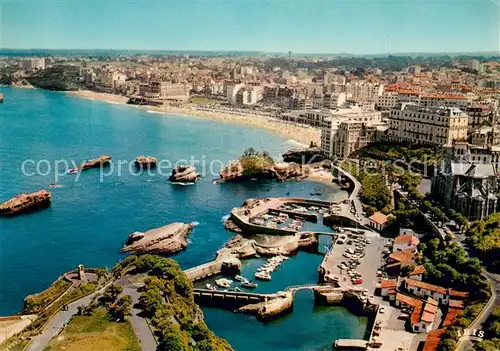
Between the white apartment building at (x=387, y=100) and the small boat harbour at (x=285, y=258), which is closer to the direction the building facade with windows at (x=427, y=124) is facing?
the small boat harbour

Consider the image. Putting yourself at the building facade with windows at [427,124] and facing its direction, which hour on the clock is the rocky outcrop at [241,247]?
The rocky outcrop is roughly at 11 o'clock from the building facade with windows.

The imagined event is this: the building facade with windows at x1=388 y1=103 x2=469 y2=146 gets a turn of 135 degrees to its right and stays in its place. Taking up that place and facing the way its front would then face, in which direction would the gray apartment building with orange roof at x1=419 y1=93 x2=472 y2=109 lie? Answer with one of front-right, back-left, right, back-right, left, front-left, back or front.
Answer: front

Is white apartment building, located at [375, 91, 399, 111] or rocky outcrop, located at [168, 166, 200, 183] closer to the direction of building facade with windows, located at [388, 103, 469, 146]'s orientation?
the rocky outcrop

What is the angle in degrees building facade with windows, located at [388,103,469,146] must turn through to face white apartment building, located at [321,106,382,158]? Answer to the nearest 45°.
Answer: approximately 90° to its right

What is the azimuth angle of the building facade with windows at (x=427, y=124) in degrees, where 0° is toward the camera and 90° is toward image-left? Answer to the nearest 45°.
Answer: approximately 45°

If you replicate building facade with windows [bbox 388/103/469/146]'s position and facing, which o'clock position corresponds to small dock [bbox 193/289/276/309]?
The small dock is roughly at 11 o'clock from the building facade with windows.

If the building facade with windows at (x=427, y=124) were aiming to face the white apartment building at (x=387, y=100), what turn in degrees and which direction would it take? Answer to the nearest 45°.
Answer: approximately 135° to its right

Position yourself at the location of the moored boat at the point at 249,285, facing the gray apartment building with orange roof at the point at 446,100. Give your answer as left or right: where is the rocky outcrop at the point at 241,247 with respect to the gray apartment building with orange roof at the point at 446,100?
left

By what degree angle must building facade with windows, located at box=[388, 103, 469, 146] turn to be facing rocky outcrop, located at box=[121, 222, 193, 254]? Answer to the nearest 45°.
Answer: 0° — it already faces it

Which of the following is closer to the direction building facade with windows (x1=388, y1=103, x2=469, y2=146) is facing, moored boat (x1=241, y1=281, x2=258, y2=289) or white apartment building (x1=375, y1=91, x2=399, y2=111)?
the moored boat
